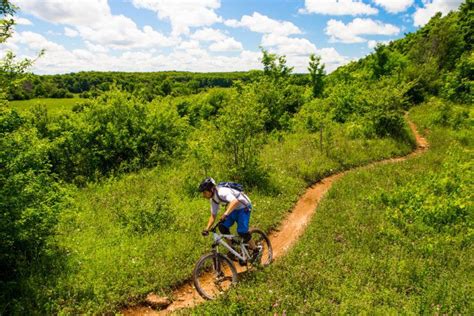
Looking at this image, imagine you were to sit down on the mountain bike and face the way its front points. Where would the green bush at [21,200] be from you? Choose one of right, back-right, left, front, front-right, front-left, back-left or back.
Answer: front-right

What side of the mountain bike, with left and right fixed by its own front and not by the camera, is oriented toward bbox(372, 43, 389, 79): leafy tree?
back

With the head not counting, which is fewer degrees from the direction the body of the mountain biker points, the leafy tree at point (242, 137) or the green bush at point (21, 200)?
the green bush

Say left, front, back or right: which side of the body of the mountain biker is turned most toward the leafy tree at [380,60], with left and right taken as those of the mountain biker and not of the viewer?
back

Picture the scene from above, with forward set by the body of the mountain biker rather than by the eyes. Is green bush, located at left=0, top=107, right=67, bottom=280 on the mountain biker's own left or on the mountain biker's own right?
on the mountain biker's own right

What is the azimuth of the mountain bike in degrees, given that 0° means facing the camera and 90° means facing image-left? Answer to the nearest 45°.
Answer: approximately 45°

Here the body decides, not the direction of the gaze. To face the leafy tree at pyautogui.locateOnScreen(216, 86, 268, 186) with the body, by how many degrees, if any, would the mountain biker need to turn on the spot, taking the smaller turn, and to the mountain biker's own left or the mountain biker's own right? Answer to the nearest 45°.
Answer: approximately 135° to the mountain biker's own right
